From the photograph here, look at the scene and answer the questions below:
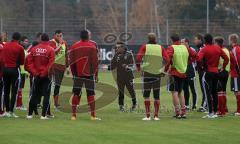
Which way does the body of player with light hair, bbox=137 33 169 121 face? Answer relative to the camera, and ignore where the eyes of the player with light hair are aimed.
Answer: away from the camera

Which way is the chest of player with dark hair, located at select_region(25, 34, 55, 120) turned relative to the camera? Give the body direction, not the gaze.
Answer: away from the camera

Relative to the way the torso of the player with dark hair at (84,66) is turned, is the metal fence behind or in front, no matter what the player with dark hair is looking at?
in front

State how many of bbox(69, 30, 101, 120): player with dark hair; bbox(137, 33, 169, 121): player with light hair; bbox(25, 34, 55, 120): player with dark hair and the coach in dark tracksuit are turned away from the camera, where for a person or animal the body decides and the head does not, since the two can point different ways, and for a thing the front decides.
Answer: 3

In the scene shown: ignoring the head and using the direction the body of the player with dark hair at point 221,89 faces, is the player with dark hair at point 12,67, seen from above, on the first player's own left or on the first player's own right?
on the first player's own left

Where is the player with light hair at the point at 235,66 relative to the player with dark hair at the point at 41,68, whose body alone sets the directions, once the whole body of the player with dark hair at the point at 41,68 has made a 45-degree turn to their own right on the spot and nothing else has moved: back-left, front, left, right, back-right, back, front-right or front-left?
front-right

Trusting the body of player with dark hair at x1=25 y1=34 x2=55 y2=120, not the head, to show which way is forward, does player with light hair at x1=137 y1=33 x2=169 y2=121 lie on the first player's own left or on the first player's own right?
on the first player's own right

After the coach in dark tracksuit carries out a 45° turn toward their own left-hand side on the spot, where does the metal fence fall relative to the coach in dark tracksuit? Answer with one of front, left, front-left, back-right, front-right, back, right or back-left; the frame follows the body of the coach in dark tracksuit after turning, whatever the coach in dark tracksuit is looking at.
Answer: back

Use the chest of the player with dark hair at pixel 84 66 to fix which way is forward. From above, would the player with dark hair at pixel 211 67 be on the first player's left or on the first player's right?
on the first player's right

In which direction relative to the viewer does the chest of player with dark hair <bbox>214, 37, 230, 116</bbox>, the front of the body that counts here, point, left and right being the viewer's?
facing away from the viewer and to the left of the viewer

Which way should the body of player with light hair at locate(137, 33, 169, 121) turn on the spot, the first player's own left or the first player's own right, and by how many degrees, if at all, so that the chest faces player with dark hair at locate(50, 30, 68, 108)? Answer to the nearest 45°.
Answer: approximately 45° to the first player's own left

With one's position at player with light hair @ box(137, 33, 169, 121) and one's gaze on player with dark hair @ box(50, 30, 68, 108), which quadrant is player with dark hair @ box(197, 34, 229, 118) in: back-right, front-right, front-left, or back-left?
back-right

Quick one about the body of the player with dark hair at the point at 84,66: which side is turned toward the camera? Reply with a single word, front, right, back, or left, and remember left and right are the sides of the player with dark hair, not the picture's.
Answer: back

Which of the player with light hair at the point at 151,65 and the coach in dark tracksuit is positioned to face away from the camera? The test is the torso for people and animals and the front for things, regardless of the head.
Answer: the player with light hair
